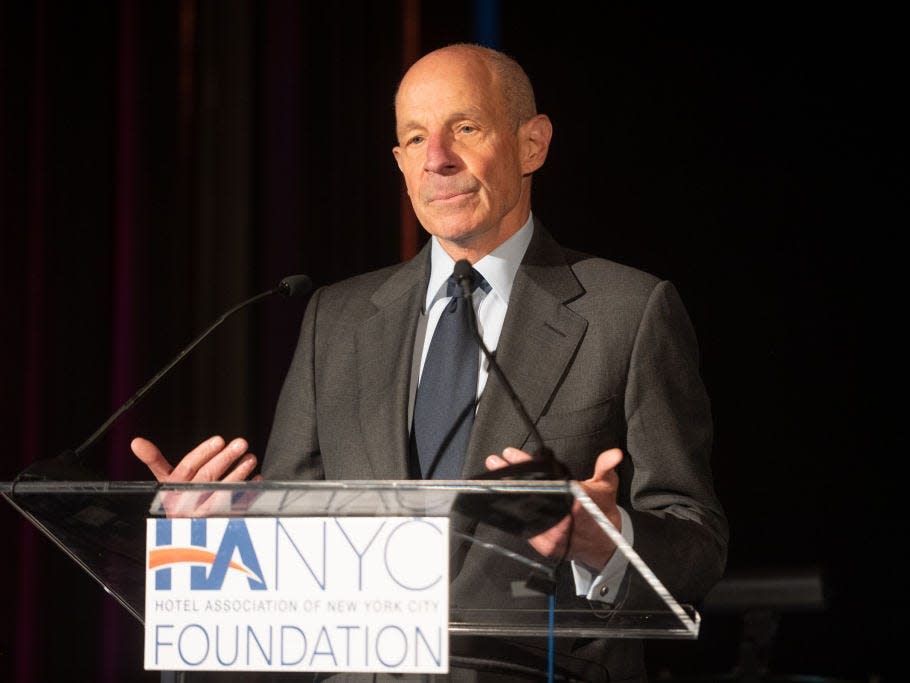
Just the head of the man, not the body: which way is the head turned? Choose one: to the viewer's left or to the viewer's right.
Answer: to the viewer's left

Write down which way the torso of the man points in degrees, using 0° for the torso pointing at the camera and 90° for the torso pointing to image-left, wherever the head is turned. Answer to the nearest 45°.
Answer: approximately 45°

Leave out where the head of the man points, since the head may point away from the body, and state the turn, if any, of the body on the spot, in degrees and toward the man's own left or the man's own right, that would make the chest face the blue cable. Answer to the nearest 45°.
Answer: approximately 45° to the man's own left

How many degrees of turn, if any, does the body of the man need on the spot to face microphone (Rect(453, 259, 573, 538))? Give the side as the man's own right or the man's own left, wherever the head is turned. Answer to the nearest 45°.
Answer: approximately 45° to the man's own left
